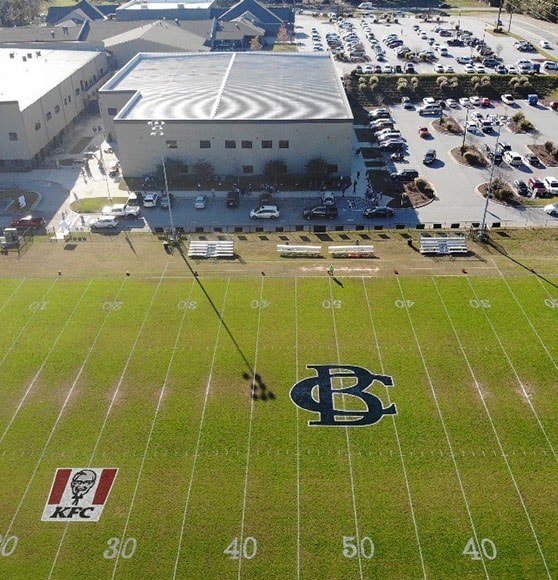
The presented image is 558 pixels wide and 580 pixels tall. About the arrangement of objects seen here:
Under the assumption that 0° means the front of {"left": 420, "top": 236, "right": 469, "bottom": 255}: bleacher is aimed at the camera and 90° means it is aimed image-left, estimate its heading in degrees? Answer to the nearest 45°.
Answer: approximately 0°

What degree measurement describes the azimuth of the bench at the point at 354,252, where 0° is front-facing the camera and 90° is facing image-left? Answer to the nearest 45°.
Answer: approximately 0°

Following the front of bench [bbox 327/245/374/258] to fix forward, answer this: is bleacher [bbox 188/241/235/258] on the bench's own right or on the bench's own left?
on the bench's own right

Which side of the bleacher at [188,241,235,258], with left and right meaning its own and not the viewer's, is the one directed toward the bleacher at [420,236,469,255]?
left

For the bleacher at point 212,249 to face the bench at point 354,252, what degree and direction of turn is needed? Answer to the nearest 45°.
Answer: approximately 90° to its left

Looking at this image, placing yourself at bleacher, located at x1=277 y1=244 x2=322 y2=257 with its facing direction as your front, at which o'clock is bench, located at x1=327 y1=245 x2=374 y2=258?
bench, located at x1=327 y1=245 x2=374 y2=258 is roughly at 9 o'clock from bleacher, located at x1=277 y1=244 x2=322 y2=257.
